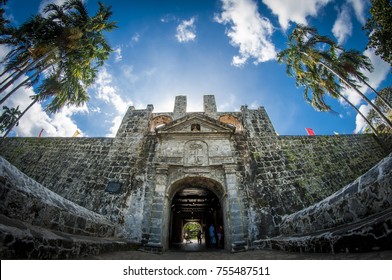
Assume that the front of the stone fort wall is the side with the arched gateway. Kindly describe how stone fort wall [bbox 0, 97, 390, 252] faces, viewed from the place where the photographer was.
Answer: facing the viewer
